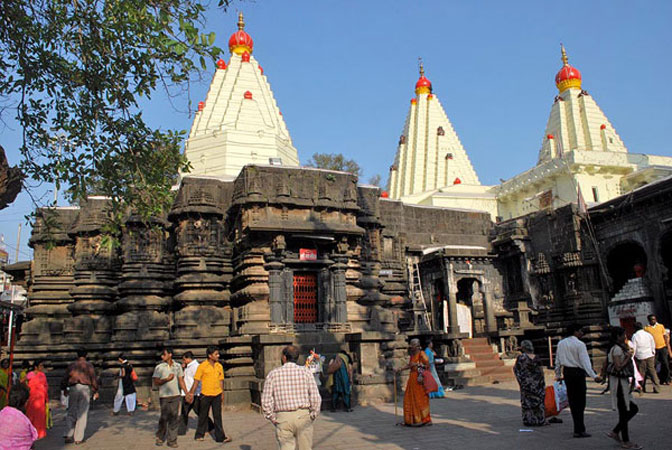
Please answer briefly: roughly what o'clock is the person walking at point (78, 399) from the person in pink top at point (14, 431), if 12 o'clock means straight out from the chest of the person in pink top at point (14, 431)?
the person walking at point (78, 399) is roughly at 11 o'clock from the person in pink top at point (14, 431).

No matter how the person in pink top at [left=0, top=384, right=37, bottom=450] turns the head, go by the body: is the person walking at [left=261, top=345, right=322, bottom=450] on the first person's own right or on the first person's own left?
on the first person's own right

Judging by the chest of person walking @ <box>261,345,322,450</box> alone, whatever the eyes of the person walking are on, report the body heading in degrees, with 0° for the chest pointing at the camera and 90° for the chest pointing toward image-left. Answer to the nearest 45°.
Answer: approximately 180°

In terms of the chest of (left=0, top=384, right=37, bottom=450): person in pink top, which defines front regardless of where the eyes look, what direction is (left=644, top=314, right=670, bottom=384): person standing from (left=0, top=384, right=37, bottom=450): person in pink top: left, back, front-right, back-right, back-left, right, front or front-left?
front-right

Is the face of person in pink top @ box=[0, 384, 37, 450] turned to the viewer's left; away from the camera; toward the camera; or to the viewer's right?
away from the camera

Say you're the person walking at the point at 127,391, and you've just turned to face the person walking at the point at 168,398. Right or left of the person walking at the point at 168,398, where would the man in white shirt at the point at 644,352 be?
left

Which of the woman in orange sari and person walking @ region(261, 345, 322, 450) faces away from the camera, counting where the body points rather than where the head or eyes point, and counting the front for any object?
the person walking

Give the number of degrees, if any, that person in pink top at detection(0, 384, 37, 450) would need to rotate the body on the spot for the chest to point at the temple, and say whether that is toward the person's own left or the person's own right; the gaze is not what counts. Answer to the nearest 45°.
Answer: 0° — they already face it

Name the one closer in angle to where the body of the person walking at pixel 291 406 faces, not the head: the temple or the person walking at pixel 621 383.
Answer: the temple
